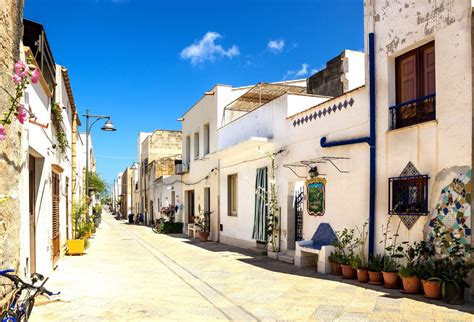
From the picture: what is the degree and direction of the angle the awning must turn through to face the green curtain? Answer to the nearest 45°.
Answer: approximately 45° to its left

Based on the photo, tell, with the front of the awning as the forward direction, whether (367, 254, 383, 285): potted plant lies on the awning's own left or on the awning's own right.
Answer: on the awning's own left

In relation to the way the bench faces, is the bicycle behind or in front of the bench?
in front

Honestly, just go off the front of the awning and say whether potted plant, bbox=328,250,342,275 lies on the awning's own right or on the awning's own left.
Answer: on the awning's own left

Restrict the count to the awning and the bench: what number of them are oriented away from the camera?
0

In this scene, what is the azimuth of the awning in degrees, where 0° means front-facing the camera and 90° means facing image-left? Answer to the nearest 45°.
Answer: approximately 45°
